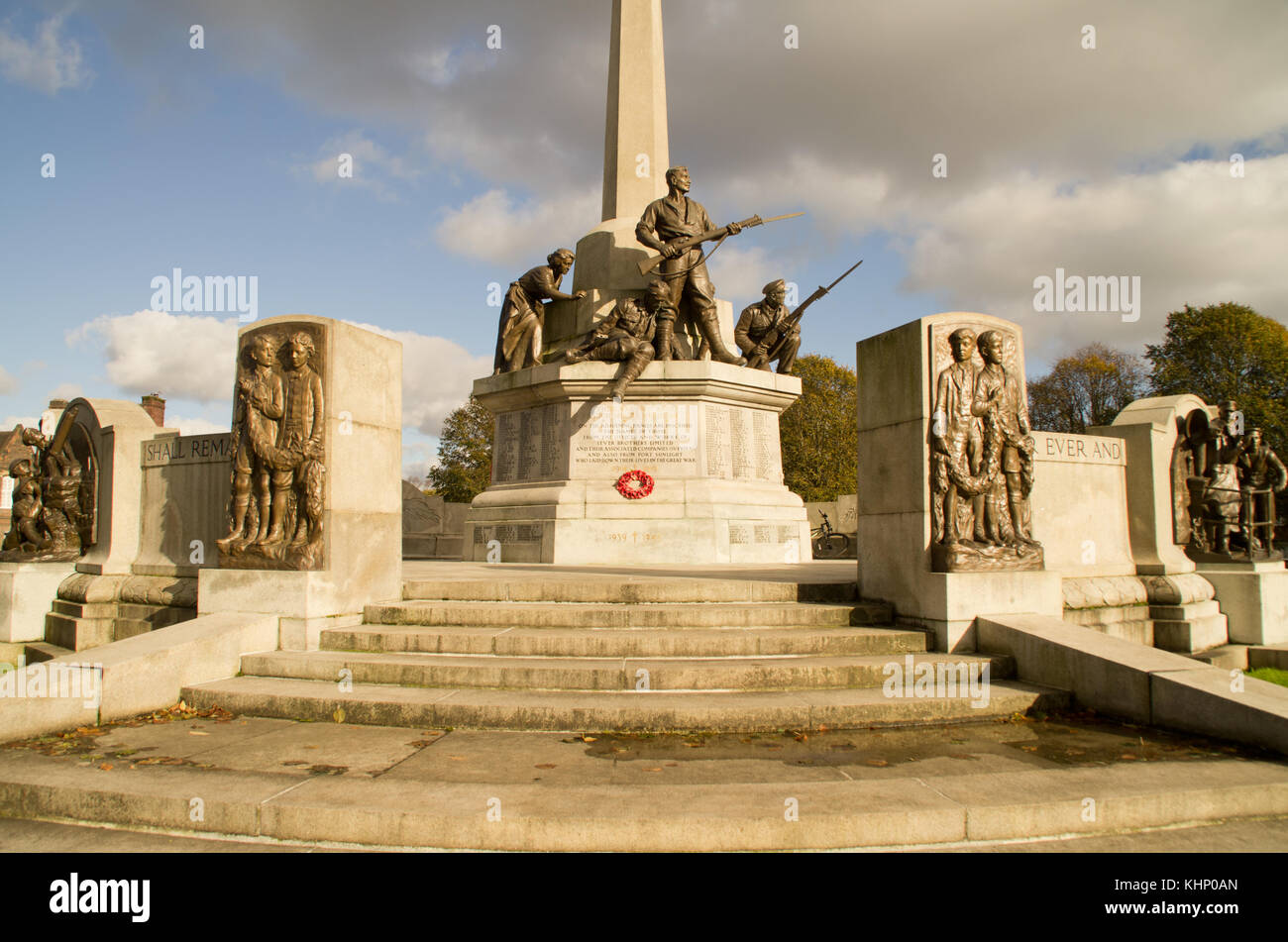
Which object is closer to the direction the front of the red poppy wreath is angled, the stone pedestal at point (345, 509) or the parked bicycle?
the stone pedestal

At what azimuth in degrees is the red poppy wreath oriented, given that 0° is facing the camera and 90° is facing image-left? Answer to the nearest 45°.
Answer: approximately 0°

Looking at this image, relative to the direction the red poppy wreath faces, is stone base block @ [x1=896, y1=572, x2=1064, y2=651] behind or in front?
in front

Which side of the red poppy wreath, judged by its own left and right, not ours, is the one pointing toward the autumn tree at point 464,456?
back
